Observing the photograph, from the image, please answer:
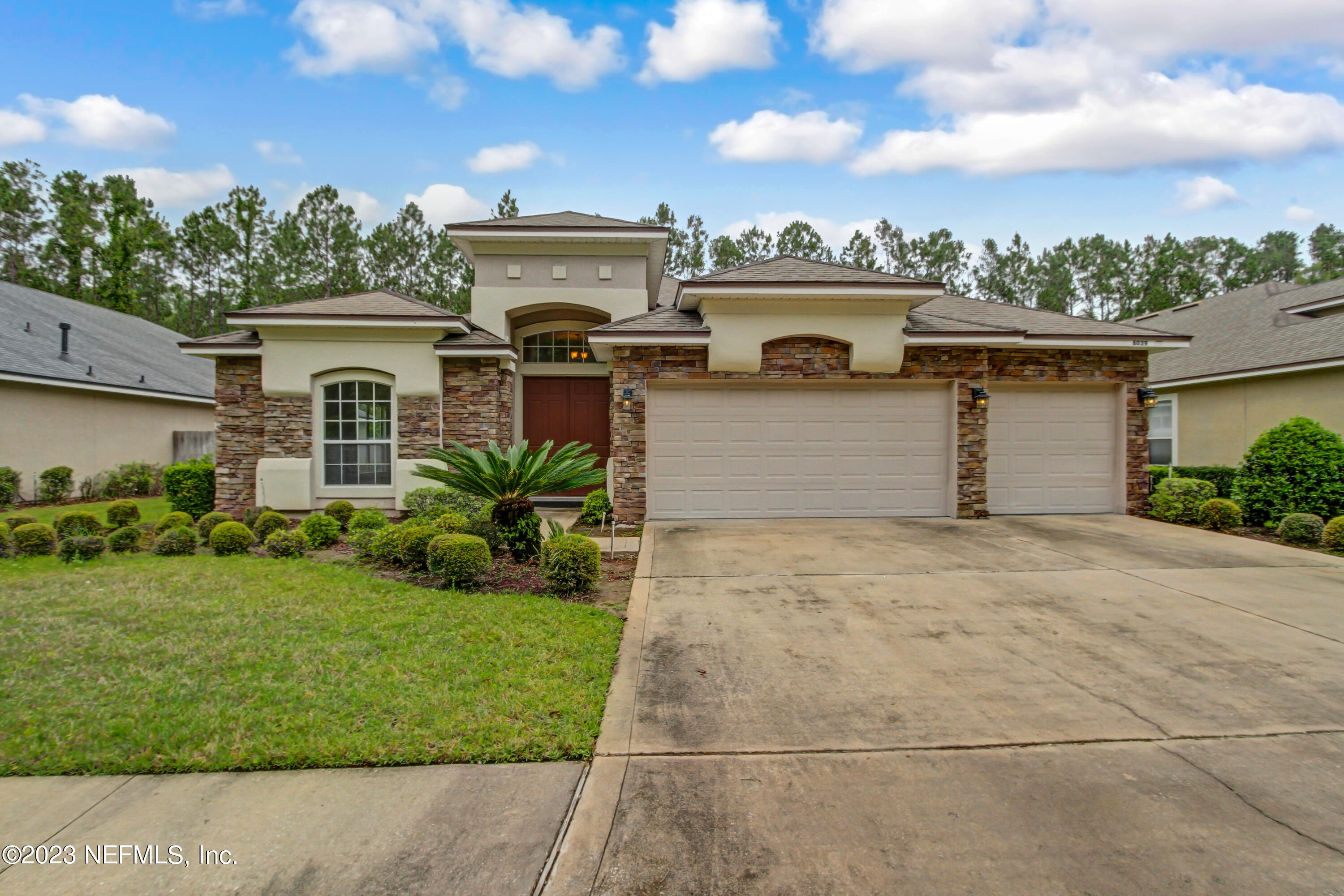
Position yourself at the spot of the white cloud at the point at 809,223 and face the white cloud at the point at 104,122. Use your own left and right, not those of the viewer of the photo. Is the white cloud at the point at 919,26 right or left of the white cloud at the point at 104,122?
left

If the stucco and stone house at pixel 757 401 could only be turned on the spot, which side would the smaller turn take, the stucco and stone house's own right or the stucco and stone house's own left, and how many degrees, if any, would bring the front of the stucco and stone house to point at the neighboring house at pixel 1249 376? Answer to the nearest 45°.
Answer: approximately 90° to the stucco and stone house's own left

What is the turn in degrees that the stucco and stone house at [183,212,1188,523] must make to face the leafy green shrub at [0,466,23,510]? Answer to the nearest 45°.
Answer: approximately 90° to its right

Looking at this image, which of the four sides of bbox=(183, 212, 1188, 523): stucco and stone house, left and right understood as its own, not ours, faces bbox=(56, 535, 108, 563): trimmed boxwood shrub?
right

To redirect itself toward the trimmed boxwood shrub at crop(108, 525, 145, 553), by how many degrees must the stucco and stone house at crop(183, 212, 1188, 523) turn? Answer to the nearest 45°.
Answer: approximately 90° to its right

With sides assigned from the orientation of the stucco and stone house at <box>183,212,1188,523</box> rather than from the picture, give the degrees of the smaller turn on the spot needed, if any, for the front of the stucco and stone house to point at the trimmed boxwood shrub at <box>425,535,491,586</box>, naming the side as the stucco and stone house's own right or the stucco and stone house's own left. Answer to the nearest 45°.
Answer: approximately 45° to the stucco and stone house's own right

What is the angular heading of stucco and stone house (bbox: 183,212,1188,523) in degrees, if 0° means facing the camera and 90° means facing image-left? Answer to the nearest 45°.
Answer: approximately 0°

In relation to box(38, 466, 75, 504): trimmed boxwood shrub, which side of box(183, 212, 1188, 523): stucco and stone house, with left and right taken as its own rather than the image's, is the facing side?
right

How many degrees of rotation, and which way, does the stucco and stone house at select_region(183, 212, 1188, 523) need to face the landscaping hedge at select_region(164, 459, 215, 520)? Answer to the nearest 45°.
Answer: approximately 90° to its right
